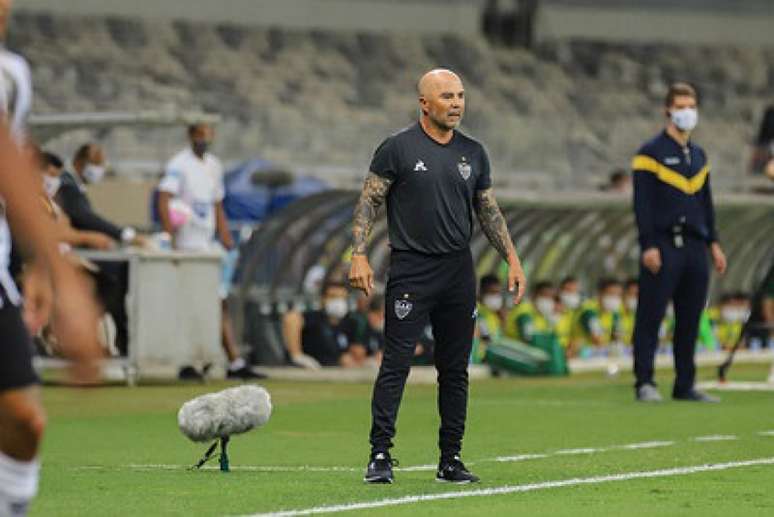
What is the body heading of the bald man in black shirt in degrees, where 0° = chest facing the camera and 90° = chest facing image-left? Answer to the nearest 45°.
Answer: approximately 315°

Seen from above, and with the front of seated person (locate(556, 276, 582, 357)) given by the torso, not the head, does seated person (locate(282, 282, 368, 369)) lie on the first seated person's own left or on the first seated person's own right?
on the first seated person's own right

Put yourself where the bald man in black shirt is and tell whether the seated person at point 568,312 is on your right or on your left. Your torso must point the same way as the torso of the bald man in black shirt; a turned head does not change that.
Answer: on your left

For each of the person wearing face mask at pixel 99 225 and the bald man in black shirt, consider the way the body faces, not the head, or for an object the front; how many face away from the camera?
0

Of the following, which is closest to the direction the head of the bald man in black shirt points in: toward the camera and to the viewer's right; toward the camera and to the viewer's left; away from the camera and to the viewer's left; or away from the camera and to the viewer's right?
toward the camera and to the viewer's right

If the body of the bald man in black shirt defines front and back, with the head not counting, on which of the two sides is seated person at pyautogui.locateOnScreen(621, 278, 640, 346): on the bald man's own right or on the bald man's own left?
on the bald man's own left

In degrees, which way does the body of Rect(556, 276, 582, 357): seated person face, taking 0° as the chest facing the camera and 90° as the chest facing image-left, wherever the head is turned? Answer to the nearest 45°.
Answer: approximately 315°

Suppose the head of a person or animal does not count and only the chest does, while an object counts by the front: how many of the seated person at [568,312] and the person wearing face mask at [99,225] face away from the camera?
0

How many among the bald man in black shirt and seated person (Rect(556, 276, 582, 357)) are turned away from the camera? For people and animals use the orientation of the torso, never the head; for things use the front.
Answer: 0

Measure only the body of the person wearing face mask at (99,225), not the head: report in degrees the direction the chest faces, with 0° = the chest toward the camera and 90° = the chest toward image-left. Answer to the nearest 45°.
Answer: approximately 315°

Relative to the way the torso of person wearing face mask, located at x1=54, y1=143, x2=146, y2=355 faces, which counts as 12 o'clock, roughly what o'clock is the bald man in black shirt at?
The bald man in black shirt is roughly at 1 o'clock from the person wearing face mask.

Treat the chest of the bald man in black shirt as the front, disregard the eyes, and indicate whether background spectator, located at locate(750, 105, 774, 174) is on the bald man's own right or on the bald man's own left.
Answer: on the bald man's own left

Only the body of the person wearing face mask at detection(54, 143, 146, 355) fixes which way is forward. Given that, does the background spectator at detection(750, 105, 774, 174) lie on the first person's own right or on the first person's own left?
on the first person's own left
